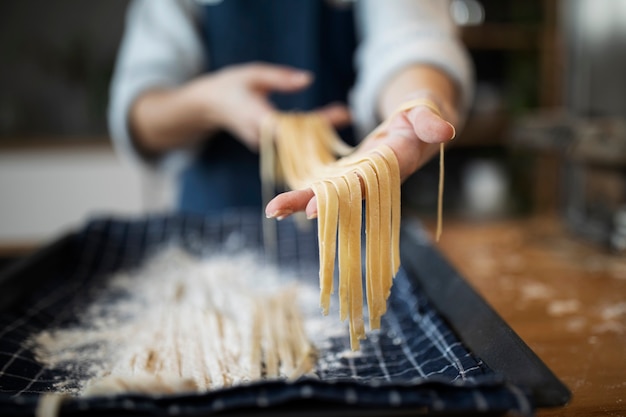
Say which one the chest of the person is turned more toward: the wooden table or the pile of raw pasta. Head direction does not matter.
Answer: the pile of raw pasta

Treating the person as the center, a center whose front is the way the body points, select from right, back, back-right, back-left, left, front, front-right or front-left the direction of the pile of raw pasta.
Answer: front

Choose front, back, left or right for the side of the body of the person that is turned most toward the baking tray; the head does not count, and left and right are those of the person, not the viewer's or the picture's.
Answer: front

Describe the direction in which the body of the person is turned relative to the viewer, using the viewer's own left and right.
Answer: facing the viewer
